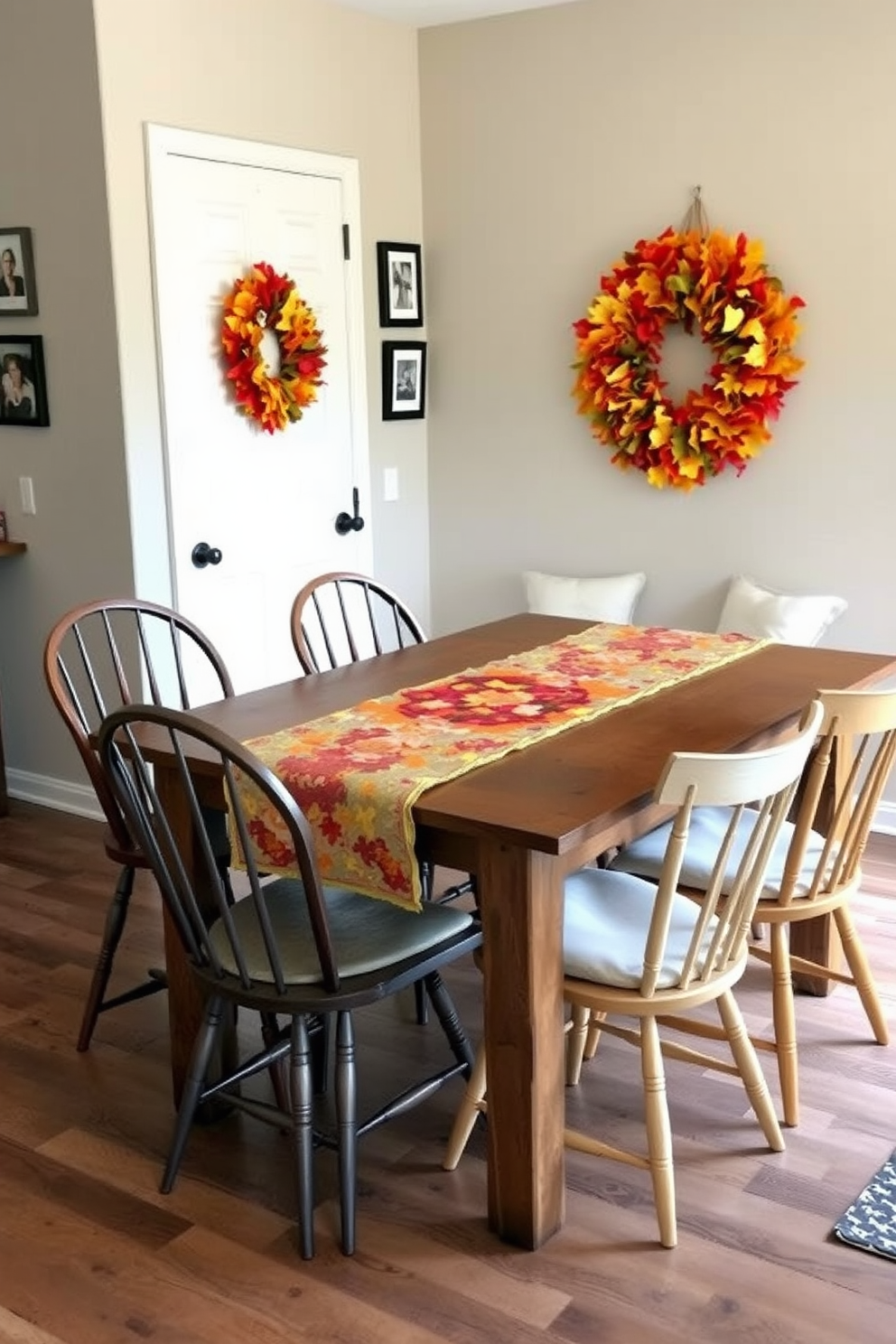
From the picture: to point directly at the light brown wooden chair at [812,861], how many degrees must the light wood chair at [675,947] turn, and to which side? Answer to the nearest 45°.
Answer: approximately 90° to its right

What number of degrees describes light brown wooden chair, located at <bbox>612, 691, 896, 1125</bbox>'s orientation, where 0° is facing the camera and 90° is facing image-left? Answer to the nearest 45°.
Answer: approximately 135°

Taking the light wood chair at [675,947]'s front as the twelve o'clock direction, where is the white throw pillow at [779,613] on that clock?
The white throw pillow is roughly at 2 o'clock from the light wood chair.

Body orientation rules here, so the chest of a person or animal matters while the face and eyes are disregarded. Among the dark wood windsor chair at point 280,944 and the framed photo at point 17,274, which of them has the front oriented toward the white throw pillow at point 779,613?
the dark wood windsor chair

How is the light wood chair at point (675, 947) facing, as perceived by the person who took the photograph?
facing away from the viewer and to the left of the viewer

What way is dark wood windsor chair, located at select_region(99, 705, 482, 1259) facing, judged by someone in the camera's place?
facing away from the viewer and to the right of the viewer

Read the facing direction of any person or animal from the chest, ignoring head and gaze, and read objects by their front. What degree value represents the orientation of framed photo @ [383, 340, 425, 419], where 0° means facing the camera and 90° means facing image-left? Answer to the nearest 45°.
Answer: approximately 315°

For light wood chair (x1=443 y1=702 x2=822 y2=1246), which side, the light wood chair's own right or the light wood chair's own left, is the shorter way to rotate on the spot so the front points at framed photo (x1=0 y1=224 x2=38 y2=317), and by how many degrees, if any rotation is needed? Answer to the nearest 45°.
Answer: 0° — it already faces it

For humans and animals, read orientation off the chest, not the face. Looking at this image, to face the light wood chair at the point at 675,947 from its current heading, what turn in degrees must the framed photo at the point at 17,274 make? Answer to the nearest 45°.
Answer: approximately 45° to its left

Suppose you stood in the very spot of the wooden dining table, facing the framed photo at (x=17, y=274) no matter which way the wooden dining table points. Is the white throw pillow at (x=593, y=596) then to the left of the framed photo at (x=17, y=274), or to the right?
right
